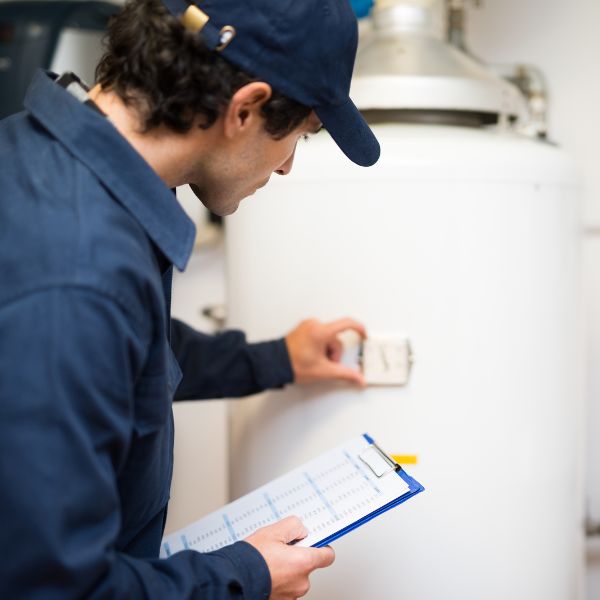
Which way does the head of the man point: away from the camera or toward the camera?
away from the camera

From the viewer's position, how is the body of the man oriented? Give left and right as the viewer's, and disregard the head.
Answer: facing to the right of the viewer

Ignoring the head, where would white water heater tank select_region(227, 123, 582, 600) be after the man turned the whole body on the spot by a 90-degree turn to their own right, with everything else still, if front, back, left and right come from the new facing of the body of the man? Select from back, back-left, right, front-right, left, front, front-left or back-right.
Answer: back-left
